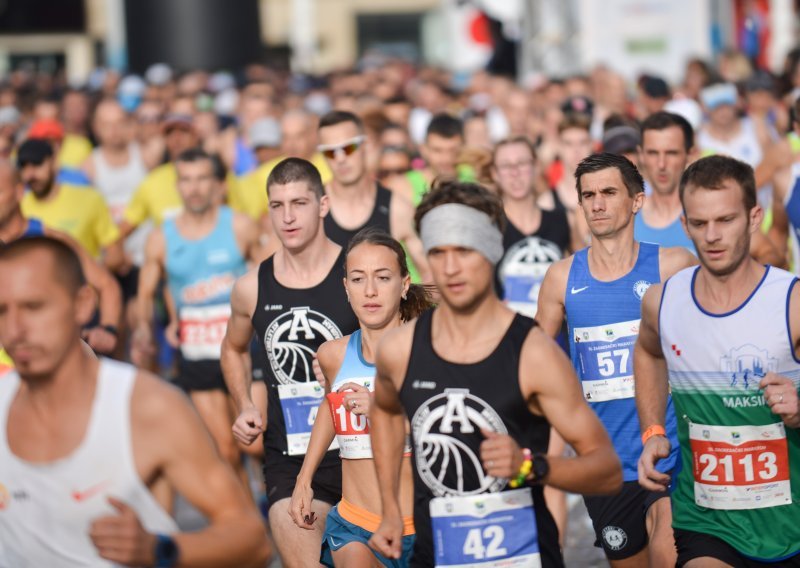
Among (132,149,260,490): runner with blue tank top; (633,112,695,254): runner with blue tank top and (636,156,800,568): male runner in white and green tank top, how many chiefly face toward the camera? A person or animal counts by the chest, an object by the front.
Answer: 3

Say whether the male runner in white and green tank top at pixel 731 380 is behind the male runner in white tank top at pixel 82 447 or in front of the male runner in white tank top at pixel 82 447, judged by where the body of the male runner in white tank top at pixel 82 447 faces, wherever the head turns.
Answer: behind

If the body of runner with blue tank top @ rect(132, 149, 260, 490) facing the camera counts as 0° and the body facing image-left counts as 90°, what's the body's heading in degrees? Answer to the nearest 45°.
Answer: approximately 0°

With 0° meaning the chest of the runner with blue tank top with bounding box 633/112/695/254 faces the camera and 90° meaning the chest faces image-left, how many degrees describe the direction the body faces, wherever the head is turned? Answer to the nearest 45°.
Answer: approximately 0°

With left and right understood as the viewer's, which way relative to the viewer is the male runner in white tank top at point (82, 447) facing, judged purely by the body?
facing the viewer and to the left of the viewer

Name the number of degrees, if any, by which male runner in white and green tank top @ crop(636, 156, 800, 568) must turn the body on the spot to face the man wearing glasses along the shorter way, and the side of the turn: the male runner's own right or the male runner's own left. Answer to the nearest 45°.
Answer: approximately 135° to the male runner's own right

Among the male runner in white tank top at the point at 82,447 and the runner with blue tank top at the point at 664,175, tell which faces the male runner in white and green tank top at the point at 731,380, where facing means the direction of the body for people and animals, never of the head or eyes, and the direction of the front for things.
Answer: the runner with blue tank top

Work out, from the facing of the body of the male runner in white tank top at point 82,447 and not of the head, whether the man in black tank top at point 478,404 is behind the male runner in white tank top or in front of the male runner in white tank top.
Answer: behind

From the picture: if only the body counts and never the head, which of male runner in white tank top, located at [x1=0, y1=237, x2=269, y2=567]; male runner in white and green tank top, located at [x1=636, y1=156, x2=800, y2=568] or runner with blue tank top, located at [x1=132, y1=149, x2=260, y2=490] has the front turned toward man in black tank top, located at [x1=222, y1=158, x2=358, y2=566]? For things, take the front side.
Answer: the runner with blue tank top

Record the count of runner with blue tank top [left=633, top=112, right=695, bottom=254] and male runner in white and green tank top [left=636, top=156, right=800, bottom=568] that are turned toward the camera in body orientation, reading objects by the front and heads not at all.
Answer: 2
